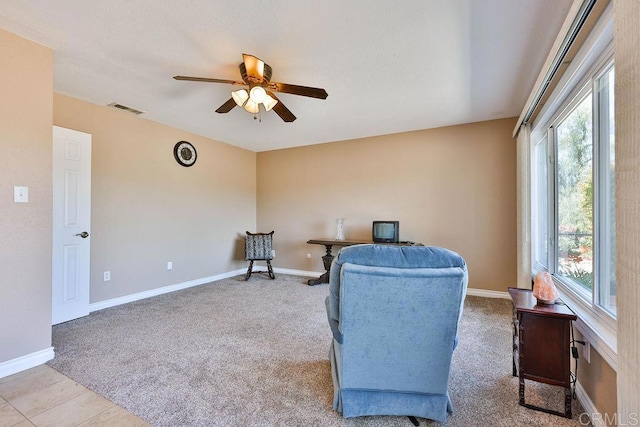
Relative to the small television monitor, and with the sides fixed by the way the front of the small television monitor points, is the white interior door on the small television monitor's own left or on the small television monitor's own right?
on the small television monitor's own right

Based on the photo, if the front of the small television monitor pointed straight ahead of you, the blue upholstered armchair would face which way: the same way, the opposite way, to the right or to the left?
the opposite way

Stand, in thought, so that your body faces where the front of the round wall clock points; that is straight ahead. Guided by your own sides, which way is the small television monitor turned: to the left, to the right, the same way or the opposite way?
to the right

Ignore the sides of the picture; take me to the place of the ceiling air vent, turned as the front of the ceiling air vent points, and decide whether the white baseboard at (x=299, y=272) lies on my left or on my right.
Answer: on my left

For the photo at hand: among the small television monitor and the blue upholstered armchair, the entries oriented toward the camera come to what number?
1

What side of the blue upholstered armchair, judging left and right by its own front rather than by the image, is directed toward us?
back

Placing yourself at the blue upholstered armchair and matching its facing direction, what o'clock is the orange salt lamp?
The orange salt lamp is roughly at 2 o'clock from the blue upholstered armchair.

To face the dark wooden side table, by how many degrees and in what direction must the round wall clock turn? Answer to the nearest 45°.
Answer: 0° — it already faces it

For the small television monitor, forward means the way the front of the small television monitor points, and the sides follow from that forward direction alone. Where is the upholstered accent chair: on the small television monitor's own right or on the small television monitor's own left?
on the small television monitor's own right
